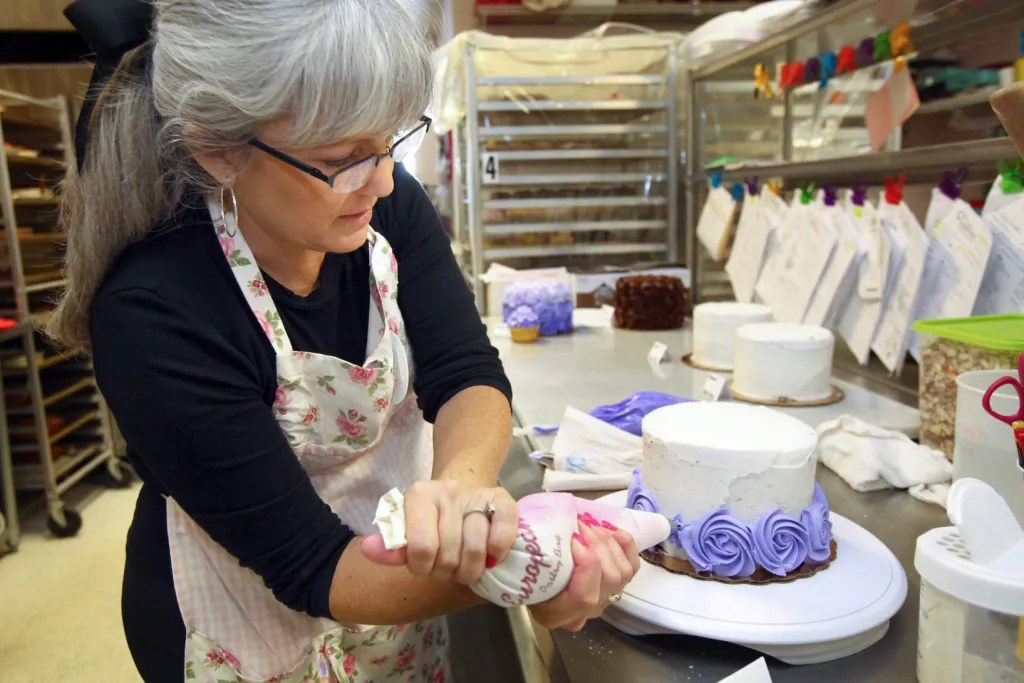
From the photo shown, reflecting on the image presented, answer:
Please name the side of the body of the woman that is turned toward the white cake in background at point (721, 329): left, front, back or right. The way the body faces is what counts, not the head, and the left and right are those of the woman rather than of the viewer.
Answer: left

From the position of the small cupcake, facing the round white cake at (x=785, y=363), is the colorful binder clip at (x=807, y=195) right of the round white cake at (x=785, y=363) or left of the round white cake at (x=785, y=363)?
left

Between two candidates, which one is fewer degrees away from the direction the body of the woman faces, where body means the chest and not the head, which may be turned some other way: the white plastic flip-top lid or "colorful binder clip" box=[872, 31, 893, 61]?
the white plastic flip-top lid

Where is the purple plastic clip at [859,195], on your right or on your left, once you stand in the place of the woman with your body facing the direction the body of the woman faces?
on your left

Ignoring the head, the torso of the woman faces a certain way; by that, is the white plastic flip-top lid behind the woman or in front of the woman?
in front

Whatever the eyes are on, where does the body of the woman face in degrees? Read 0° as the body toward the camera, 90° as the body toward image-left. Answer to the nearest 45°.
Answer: approximately 315°

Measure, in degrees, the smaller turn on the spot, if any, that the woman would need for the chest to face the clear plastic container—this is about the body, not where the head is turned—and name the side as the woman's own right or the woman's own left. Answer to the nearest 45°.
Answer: approximately 45° to the woman's own left

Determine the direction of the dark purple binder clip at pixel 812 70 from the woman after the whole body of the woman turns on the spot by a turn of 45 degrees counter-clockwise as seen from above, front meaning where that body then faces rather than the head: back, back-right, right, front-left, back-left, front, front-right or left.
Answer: front-left

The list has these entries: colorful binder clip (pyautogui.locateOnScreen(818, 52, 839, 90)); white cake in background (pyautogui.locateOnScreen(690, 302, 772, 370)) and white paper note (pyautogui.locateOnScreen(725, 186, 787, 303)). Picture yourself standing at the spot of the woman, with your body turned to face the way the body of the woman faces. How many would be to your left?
3

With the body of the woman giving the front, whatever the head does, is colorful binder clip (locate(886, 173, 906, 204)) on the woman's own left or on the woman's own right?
on the woman's own left

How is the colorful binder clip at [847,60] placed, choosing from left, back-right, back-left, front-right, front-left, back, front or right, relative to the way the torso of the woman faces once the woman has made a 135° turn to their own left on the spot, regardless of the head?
front-right

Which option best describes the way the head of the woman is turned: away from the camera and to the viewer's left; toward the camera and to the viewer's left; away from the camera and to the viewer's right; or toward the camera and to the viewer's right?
toward the camera and to the viewer's right

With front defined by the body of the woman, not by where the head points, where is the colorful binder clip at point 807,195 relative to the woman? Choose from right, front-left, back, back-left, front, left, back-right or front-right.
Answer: left
